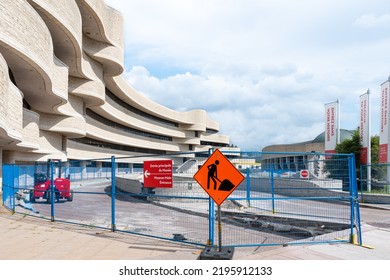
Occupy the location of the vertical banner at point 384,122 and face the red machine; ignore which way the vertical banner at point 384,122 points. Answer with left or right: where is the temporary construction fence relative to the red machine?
left

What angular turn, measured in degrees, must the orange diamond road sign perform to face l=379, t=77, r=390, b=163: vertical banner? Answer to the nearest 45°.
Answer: approximately 135° to its left

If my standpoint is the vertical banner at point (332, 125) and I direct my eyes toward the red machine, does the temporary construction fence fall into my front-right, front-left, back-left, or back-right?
front-left

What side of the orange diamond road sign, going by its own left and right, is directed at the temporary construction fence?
back

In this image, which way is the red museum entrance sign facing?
toward the camera

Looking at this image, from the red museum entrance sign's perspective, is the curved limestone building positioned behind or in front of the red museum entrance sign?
behind

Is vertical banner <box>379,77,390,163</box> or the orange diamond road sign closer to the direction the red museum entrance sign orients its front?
the orange diamond road sign

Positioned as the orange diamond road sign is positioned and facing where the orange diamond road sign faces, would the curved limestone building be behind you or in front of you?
behind

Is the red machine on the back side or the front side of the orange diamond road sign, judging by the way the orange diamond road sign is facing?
on the back side

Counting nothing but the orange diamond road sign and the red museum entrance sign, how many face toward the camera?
2

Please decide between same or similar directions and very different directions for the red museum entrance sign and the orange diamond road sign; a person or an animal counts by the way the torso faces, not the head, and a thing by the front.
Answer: same or similar directions

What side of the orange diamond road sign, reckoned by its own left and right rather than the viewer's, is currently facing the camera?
front
